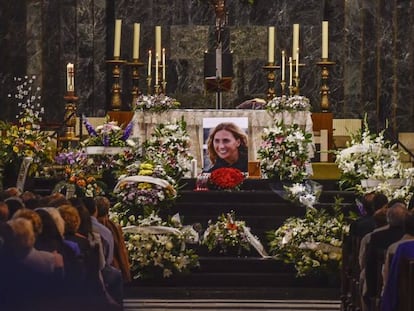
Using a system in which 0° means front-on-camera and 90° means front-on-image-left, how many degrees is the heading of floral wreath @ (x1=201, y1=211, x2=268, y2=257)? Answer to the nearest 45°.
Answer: approximately 0°

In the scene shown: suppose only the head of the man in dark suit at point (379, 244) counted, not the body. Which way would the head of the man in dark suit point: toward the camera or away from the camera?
away from the camera

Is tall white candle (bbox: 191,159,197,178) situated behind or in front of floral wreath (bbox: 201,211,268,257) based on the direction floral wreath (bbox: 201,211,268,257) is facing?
behind

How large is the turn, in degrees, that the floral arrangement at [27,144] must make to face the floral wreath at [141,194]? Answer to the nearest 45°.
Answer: approximately 45° to its left

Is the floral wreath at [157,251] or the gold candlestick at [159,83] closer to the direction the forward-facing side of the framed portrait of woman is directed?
the floral wreath
